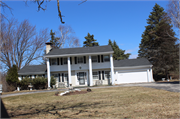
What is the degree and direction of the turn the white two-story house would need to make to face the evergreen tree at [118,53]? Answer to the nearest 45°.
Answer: approximately 180°

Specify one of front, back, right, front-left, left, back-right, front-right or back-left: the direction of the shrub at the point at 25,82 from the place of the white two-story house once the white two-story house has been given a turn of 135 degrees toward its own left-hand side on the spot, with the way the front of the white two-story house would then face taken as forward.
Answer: back-left

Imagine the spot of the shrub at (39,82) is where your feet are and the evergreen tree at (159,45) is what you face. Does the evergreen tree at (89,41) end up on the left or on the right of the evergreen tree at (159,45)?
left

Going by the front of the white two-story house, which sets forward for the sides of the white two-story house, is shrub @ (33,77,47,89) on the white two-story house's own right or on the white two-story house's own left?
on the white two-story house's own right

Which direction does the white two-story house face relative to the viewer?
toward the camera

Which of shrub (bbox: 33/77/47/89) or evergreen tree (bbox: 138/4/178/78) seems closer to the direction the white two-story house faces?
the shrub

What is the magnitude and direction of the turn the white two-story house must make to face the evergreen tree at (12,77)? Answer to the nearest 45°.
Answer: approximately 90° to its right

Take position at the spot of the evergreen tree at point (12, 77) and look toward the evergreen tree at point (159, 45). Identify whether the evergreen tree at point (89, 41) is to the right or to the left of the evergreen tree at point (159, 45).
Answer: left

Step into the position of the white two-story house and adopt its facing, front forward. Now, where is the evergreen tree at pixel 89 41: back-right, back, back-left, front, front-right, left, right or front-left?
back
